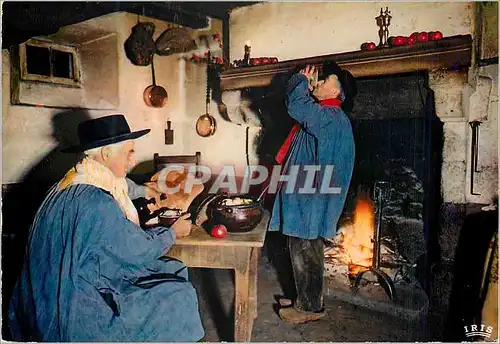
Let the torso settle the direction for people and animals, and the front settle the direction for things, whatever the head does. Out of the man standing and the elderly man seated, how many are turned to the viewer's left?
1

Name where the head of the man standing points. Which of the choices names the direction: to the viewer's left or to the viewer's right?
to the viewer's left

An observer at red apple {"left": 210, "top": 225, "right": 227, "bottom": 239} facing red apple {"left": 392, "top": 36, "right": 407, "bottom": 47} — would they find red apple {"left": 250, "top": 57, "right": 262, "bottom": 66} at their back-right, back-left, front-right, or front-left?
front-left

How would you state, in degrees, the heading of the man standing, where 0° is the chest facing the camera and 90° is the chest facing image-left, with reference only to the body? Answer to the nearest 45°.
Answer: approximately 90°

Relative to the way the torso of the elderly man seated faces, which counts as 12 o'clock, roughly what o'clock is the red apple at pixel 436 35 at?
The red apple is roughly at 12 o'clock from the elderly man seated.

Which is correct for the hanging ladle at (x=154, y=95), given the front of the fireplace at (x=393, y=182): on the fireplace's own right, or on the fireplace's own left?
on the fireplace's own right

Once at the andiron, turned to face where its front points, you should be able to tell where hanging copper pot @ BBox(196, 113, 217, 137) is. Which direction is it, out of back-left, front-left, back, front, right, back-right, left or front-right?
front-right

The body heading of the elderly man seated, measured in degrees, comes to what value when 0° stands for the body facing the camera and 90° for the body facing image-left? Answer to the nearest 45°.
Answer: approximately 270°

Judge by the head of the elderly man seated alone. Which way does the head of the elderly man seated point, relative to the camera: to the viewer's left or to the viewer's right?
to the viewer's right

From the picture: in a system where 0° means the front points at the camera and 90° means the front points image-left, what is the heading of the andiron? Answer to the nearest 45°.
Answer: approximately 45°

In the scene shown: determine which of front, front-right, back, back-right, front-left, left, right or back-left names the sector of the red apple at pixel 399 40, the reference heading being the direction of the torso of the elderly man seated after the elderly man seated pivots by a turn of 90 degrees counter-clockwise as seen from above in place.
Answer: right
